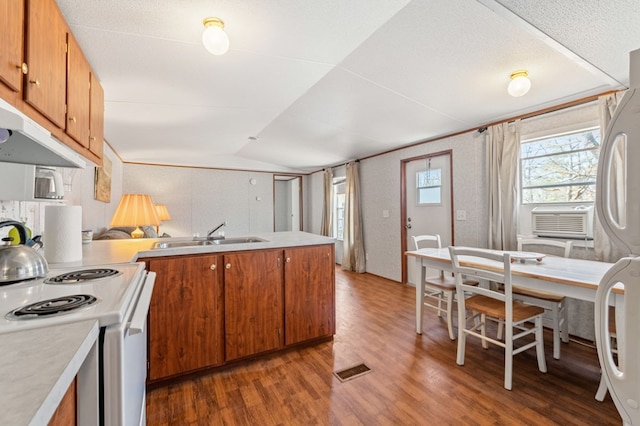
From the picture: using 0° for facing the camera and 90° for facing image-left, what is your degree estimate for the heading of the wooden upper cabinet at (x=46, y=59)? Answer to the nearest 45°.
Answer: approximately 270°

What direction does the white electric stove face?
to the viewer's right

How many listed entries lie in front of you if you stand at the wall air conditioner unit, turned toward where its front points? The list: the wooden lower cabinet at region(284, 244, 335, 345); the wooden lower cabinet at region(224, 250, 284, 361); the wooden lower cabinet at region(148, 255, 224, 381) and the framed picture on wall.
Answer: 4

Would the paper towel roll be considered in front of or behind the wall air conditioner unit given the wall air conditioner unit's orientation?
in front

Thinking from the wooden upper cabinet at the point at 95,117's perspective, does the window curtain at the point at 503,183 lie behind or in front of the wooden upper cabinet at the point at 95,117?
in front

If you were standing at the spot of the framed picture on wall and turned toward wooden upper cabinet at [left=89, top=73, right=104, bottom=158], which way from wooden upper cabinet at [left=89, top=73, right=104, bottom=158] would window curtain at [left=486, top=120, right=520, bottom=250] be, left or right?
left

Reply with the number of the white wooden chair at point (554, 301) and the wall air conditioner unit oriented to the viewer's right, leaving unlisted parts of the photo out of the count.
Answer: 0

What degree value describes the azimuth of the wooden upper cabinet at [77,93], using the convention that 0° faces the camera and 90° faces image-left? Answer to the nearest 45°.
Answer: approximately 270°

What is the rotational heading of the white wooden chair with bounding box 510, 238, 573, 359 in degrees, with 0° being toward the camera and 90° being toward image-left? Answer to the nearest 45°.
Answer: approximately 45°
